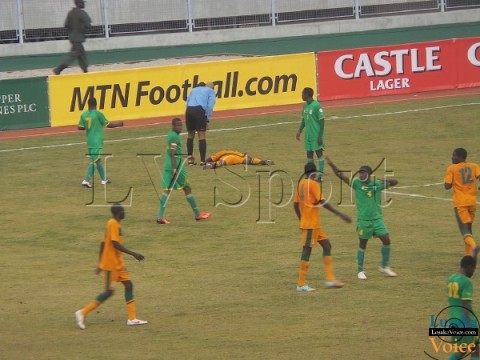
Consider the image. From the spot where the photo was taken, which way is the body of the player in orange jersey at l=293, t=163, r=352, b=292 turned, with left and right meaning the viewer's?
facing away from the viewer and to the right of the viewer

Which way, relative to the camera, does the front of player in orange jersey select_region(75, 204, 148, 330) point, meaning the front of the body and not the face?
to the viewer's right

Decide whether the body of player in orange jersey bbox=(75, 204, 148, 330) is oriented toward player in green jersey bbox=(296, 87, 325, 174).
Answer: no

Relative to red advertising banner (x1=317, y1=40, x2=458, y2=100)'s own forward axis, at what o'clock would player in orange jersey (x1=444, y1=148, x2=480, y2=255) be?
The player in orange jersey is roughly at 12 o'clock from the red advertising banner.

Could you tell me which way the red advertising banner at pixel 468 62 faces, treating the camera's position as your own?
facing the viewer

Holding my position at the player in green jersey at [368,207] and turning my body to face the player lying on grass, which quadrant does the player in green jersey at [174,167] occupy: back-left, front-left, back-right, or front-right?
front-left

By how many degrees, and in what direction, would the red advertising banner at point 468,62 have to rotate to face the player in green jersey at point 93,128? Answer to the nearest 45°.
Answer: approximately 45° to its right

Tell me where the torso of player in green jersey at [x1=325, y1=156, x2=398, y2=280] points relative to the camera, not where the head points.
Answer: toward the camera

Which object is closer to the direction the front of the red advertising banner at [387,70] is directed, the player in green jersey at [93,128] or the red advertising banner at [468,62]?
the player in green jersey

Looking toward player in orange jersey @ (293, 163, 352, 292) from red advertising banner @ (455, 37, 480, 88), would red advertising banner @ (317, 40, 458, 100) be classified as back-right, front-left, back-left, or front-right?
front-right

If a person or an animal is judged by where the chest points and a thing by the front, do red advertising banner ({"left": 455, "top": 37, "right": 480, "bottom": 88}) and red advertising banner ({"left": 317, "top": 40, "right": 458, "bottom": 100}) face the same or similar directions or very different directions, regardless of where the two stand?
same or similar directions

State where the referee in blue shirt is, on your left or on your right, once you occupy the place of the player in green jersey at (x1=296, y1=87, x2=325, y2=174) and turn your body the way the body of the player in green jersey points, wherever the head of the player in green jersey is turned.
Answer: on your right

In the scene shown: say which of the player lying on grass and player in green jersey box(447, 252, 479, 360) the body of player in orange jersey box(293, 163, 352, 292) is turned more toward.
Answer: the player lying on grass

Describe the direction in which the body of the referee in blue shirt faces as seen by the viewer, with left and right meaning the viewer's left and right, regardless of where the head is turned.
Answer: facing away from the viewer and to the right of the viewer

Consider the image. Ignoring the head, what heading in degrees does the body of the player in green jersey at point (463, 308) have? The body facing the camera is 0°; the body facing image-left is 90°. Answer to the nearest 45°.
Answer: approximately 225°

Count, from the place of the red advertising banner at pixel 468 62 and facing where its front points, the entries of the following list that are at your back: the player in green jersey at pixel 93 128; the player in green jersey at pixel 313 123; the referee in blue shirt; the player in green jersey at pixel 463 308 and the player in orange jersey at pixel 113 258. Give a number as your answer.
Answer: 0

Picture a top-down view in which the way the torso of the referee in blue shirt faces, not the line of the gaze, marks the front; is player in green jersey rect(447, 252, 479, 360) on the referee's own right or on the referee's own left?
on the referee's own right

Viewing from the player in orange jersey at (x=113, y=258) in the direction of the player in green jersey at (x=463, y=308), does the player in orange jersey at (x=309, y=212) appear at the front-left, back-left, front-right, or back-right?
front-left
